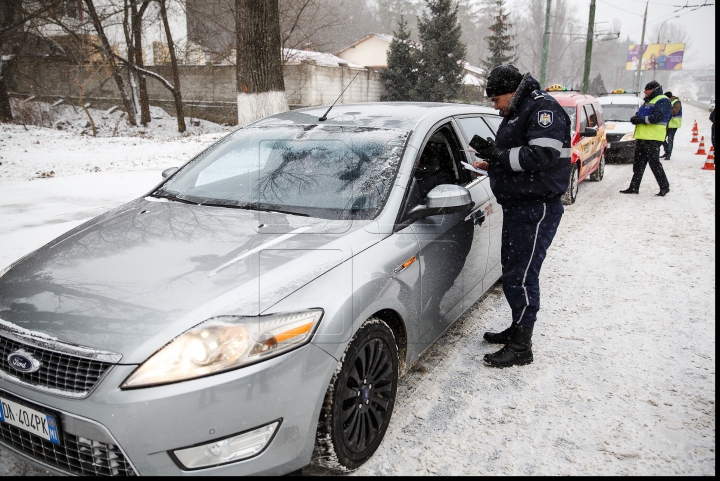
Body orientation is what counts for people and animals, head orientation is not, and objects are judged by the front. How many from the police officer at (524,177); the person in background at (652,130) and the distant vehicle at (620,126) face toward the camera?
1

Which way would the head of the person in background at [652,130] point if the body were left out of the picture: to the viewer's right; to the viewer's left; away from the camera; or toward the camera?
to the viewer's left

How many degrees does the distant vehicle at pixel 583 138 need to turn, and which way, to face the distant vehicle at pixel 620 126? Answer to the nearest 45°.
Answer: approximately 135° to its right

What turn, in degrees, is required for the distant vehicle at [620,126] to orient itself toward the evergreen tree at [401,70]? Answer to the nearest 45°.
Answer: approximately 135° to its right

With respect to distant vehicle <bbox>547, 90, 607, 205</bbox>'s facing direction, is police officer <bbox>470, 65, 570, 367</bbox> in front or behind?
in front

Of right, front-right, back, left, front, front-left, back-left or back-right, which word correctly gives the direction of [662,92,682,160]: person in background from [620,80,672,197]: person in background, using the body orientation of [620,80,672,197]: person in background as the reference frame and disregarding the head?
right

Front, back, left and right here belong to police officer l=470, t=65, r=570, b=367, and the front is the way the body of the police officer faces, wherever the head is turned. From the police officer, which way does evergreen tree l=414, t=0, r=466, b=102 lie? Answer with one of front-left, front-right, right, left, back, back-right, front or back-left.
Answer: right

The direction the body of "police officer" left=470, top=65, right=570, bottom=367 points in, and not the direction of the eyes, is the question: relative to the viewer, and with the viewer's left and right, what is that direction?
facing to the left of the viewer

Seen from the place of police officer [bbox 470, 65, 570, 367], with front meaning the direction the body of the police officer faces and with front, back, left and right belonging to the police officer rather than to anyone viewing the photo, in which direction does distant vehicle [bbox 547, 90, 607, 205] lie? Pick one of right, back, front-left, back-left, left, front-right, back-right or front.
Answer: right

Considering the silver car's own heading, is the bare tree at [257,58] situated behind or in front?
behind

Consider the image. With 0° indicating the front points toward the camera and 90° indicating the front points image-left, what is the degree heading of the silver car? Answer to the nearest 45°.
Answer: approximately 45°

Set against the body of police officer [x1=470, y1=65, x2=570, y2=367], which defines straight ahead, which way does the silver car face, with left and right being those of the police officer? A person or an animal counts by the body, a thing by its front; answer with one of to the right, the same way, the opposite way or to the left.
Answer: to the left

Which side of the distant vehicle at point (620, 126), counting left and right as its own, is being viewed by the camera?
front

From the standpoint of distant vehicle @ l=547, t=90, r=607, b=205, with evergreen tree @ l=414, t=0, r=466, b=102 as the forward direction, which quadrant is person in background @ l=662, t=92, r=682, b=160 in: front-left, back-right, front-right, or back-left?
front-right

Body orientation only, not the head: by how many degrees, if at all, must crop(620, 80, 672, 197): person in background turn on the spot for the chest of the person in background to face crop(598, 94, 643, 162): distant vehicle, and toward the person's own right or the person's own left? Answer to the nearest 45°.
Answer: approximately 90° to the person's own right

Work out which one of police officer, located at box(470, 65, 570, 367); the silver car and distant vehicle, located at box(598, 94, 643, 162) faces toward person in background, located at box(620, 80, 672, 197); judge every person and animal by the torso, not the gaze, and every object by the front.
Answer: the distant vehicle

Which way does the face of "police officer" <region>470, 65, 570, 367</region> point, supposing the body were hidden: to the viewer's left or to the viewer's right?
to the viewer's left
